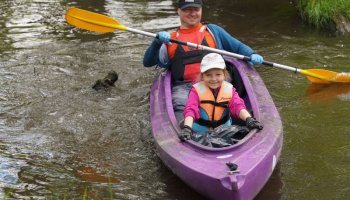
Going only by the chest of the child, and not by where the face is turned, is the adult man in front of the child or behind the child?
behind

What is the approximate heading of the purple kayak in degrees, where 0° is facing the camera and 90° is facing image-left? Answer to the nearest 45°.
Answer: approximately 0°

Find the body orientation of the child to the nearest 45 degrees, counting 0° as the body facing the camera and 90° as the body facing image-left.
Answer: approximately 0°
